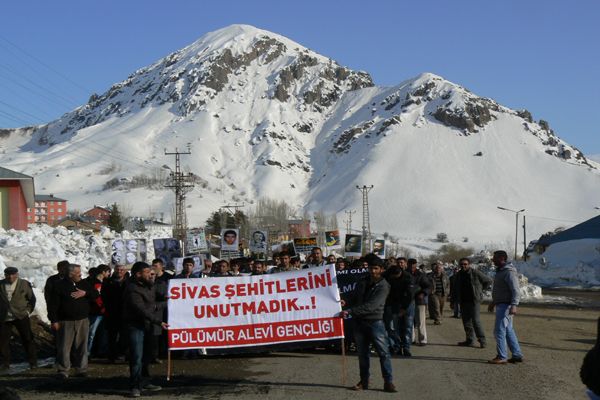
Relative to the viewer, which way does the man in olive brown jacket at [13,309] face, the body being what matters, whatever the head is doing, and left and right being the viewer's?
facing the viewer

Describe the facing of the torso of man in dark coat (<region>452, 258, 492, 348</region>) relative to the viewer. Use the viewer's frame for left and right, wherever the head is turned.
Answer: facing the viewer and to the left of the viewer

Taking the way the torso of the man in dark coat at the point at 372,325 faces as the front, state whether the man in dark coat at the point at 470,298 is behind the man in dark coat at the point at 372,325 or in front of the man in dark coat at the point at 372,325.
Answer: behind

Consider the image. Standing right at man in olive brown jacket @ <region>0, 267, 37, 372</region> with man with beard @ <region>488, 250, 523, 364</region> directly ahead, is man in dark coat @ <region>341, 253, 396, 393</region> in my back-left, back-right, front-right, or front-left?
front-right

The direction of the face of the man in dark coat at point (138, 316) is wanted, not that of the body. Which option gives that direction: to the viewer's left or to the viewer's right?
to the viewer's right

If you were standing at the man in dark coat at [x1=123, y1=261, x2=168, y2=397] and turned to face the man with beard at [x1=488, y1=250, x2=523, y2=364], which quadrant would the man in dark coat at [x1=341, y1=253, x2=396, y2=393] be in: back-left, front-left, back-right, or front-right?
front-right

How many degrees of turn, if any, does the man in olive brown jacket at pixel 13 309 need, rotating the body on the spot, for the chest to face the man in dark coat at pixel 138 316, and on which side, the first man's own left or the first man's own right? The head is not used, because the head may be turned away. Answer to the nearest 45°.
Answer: approximately 45° to the first man's own left

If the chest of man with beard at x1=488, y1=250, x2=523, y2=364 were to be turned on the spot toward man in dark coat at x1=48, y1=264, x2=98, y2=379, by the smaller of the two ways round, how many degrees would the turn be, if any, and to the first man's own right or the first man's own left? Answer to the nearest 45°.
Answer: approximately 45° to the first man's own left

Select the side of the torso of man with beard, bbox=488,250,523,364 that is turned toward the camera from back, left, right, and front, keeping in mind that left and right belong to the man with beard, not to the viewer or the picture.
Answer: left

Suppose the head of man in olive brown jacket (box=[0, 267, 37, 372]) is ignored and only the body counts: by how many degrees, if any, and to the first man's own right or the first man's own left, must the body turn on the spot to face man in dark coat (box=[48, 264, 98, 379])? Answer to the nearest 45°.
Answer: approximately 45° to the first man's own left
